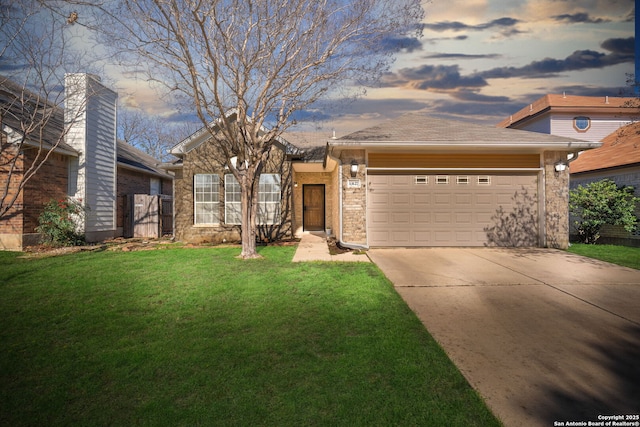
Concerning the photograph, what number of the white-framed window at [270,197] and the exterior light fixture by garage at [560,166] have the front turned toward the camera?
2

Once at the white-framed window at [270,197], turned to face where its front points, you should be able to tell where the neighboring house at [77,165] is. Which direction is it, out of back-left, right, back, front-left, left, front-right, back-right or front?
right

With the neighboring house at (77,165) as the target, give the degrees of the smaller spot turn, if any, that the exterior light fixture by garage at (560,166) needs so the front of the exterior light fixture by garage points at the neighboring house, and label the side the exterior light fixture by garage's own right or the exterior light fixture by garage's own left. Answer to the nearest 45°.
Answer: approximately 45° to the exterior light fixture by garage's own right

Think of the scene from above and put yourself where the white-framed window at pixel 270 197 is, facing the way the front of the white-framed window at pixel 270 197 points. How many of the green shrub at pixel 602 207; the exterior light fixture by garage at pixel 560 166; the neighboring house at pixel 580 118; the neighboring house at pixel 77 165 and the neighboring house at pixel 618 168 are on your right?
1

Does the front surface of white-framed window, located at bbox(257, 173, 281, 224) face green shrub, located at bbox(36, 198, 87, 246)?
no

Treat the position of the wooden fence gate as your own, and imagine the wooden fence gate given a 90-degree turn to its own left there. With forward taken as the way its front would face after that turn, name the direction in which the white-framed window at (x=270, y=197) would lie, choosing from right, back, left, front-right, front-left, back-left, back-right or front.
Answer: front-right

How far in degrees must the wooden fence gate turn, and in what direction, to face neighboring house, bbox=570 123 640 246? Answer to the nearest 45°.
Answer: approximately 45° to its left

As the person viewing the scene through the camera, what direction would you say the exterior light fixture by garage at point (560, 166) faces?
facing the viewer

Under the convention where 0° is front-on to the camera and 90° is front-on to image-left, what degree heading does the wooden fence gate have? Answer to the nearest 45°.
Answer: approximately 0°

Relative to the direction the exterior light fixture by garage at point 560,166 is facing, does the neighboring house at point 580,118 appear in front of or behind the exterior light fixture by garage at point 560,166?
behind

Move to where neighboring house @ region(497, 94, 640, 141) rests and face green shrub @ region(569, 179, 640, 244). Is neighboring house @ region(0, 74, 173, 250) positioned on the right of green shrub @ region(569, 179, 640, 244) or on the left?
right

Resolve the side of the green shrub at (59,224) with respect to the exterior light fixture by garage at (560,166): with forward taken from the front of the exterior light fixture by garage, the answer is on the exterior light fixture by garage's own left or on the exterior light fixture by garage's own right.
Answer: on the exterior light fixture by garage's own right

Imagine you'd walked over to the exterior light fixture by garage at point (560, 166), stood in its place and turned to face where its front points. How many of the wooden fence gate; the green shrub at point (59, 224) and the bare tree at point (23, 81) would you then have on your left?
0

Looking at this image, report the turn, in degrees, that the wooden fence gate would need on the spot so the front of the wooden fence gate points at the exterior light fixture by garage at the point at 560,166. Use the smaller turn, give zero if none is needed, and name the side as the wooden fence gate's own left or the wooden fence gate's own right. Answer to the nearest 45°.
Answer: approximately 45° to the wooden fence gate's own left

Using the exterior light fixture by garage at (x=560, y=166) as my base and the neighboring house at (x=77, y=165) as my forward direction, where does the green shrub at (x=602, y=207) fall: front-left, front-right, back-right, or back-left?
back-right

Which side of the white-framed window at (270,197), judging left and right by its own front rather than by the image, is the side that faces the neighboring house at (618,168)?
left
